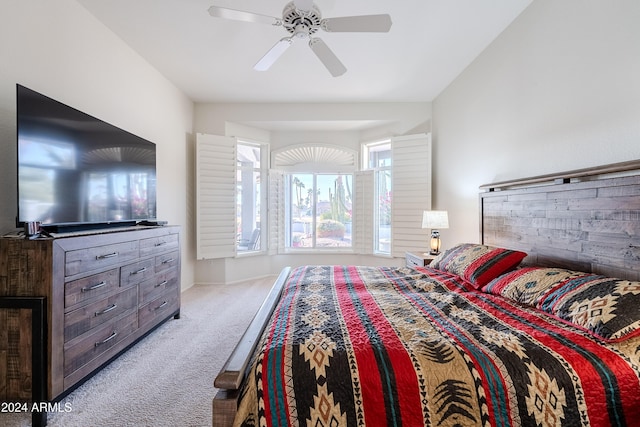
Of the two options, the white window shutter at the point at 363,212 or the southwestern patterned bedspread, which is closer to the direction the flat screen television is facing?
the southwestern patterned bedspread

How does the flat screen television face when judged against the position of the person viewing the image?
facing the viewer and to the right of the viewer

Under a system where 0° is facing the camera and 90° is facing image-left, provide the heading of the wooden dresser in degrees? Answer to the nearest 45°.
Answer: approximately 315°

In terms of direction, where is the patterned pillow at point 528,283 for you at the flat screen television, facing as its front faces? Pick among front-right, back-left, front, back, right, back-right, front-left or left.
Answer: front

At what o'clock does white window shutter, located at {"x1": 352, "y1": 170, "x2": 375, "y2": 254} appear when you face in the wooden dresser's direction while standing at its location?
The white window shutter is roughly at 10 o'clock from the wooden dresser.

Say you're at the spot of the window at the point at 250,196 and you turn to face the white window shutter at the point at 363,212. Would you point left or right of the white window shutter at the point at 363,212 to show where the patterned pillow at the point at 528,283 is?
right

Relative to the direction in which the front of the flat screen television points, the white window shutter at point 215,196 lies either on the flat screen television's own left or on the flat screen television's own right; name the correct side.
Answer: on the flat screen television's own left

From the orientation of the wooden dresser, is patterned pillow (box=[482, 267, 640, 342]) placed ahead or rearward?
ahead

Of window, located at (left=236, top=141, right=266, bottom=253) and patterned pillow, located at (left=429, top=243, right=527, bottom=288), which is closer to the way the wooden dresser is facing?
the patterned pillow

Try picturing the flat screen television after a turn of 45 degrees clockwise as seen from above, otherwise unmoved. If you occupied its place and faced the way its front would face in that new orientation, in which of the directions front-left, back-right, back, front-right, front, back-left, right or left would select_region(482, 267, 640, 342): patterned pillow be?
front-left

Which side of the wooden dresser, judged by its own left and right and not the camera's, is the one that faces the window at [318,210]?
left

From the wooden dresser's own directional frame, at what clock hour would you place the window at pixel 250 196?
The window is roughly at 9 o'clock from the wooden dresser.

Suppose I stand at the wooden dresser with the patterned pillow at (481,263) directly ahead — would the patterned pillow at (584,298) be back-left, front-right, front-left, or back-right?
front-right

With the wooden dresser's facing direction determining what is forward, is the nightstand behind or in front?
in front
